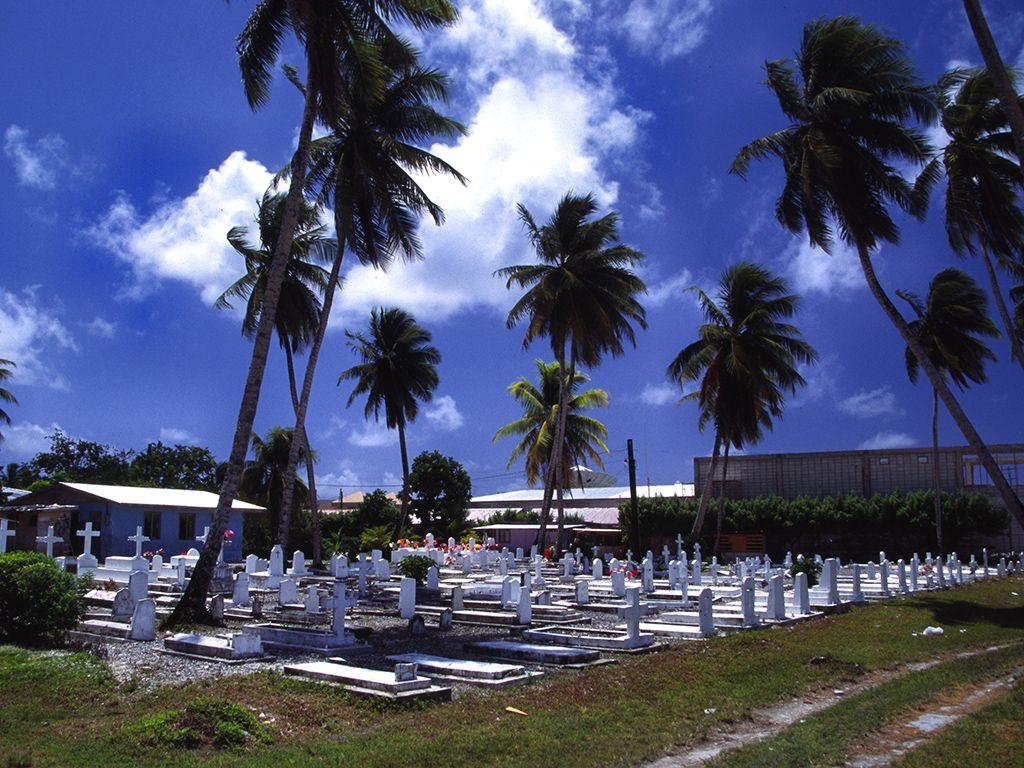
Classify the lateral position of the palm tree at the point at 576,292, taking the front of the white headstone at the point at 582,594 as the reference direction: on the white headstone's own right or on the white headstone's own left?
on the white headstone's own right

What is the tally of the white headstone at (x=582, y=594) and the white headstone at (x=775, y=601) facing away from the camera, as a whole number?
0

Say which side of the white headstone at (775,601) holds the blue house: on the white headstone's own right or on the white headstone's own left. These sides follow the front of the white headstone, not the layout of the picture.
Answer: on the white headstone's own right

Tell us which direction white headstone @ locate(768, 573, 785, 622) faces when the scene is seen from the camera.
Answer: facing the viewer and to the left of the viewer

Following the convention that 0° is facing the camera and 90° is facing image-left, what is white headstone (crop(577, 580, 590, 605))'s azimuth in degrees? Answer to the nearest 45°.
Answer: approximately 45°

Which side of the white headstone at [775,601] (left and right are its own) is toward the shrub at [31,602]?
front

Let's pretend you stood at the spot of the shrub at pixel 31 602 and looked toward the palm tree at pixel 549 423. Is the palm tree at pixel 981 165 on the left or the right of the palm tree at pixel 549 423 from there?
right

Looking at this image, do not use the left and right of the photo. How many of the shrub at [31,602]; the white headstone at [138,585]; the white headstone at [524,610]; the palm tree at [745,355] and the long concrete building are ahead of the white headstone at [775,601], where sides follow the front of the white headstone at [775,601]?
3

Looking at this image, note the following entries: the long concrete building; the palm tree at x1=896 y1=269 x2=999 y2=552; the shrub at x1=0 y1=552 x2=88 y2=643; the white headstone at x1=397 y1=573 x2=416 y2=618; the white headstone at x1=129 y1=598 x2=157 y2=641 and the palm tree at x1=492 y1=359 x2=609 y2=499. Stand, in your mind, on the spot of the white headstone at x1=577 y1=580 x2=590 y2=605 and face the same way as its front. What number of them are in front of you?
3

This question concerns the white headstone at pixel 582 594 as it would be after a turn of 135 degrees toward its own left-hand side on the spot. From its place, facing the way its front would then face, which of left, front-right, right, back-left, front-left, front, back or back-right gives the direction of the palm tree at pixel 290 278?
back-left
